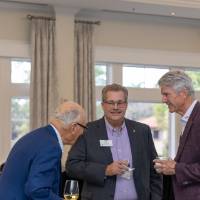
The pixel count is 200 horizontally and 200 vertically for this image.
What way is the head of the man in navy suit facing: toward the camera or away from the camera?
away from the camera

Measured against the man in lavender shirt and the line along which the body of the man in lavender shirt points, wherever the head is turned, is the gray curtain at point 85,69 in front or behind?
behind

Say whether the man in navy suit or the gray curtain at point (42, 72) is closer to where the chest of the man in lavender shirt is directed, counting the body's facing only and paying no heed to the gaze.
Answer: the man in navy suit

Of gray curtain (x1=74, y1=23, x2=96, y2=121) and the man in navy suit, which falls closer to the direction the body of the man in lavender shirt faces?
the man in navy suit

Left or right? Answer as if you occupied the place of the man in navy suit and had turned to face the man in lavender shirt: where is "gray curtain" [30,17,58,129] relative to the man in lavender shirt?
left

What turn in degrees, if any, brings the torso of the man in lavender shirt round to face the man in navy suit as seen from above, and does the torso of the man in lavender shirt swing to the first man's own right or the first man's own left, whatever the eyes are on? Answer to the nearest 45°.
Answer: approximately 45° to the first man's own right

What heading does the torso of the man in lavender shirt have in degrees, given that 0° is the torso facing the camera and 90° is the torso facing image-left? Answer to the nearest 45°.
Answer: approximately 0°

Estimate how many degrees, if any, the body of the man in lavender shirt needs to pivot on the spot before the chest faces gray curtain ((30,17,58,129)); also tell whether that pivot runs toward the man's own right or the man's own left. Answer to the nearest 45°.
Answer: approximately 180°
